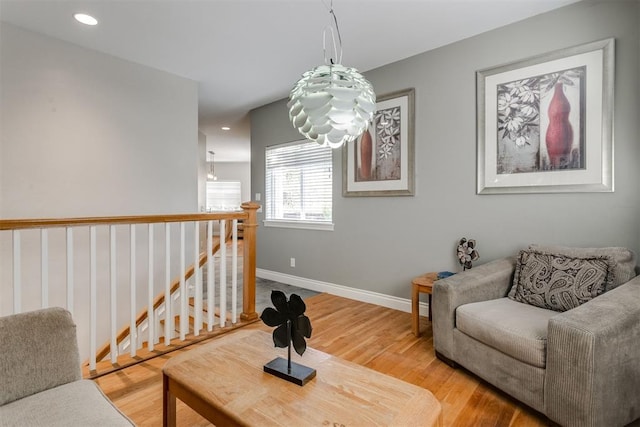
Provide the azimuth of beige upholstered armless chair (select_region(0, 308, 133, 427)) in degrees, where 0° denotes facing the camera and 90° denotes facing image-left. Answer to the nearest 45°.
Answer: approximately 315°

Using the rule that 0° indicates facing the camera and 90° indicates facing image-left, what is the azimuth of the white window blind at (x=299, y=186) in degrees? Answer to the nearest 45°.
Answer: approximately 45°

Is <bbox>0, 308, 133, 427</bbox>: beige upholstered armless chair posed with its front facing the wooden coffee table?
yes

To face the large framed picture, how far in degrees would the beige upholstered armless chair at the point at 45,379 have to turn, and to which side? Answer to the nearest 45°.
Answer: approximately 45° to its left

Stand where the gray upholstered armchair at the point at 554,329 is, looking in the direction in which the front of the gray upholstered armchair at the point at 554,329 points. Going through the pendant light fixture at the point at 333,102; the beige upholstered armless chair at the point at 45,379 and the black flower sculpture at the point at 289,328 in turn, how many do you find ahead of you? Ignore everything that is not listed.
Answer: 3

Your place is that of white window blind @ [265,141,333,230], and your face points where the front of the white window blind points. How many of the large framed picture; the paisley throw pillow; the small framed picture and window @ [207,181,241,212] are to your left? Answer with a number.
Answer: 3

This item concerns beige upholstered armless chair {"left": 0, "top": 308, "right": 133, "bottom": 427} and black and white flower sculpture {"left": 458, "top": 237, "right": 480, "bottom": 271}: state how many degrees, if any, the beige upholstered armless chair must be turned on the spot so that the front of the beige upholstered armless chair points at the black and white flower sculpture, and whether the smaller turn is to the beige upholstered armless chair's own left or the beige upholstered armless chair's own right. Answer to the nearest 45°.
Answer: approximately 45° to the beige upholstered armless chair's own left

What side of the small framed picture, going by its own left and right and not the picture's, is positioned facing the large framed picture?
left

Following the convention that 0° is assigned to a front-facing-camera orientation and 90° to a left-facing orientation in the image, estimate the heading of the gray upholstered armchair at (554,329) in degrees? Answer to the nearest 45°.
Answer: approximately 45°

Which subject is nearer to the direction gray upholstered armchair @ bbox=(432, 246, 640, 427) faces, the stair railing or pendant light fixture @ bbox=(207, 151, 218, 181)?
the stair railing

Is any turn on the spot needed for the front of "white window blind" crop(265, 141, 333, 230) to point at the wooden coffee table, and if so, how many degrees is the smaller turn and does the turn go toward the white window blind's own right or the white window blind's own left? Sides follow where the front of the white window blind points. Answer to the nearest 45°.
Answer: approximately 45° to the white window blind's own left
